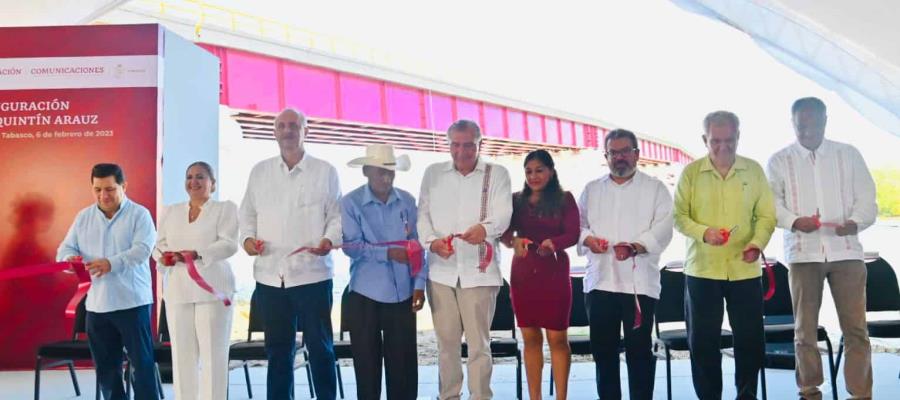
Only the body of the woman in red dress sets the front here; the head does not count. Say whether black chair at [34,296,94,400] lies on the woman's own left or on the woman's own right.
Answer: on the woman's own right

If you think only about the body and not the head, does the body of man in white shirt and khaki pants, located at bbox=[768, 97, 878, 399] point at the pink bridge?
no

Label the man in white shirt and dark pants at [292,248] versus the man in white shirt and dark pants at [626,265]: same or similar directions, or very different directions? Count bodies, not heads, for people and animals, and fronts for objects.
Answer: same or similar directions

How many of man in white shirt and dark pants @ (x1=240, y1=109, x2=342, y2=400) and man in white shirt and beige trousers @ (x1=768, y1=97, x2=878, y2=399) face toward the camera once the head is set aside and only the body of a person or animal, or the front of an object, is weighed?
2

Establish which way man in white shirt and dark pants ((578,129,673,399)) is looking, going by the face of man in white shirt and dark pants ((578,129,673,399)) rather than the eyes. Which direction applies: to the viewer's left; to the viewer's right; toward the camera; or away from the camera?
toward the camera

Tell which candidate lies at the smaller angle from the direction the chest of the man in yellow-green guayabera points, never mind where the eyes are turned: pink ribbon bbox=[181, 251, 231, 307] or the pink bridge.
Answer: the pink ribbon

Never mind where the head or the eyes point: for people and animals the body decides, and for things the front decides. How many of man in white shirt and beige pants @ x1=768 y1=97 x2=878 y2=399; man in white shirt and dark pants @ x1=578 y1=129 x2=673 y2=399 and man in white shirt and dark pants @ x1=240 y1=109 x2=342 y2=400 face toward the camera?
3

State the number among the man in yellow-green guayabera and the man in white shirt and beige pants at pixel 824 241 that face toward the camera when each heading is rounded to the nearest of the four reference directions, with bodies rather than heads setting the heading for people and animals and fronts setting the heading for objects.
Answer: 2

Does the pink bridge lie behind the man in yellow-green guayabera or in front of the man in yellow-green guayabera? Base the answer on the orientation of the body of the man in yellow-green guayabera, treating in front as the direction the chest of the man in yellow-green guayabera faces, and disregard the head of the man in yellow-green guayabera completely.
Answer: behind

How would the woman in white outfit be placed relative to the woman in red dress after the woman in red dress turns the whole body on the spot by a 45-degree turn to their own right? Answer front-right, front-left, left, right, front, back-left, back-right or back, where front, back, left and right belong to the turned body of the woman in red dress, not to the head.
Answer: front

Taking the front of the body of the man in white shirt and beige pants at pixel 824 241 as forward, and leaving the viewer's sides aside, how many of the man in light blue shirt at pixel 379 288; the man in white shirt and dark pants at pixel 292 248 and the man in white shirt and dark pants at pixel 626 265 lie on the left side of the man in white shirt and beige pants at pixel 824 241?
0

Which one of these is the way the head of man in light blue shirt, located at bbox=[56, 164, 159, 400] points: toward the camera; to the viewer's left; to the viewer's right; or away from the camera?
toward the camera

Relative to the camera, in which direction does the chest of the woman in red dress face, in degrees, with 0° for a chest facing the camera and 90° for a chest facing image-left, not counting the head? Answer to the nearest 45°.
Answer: approximately 45°

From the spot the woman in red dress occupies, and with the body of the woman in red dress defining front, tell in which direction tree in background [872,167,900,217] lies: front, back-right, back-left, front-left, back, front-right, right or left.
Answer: back

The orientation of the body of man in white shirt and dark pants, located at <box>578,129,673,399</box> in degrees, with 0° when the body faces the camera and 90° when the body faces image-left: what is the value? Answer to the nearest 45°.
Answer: approximately 0°

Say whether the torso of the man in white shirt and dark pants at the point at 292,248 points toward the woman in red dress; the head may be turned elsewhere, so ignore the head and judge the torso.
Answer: no

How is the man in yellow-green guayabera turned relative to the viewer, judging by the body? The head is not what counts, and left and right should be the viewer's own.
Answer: facing the viewer

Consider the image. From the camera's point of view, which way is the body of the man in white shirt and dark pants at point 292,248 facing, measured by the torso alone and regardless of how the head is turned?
toward the camera
